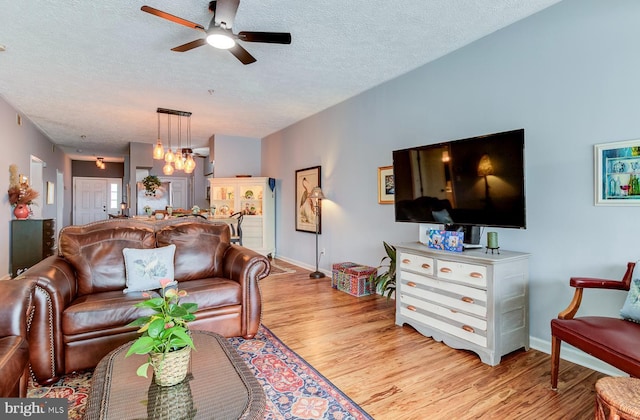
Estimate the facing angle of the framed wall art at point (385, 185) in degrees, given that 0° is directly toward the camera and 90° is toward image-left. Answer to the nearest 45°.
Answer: approximately 45°

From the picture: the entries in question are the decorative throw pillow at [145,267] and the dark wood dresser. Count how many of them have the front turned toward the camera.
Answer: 1

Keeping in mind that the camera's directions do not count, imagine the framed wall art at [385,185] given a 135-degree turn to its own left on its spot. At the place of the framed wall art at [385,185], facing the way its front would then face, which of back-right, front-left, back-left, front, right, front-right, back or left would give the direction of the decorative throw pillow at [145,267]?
back-right

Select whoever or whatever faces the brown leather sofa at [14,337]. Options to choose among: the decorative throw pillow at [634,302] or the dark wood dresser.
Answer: the decorative throw pillow

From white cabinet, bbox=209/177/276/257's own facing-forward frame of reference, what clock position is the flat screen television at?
The flat screen television is roughly at 10 o'clock from the white cabinet.

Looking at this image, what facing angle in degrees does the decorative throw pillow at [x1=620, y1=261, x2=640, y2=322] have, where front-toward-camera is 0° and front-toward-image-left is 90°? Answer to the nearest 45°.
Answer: approximately 45°

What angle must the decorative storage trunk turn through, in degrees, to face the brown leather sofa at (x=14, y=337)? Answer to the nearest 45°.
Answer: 0° — it already faces it

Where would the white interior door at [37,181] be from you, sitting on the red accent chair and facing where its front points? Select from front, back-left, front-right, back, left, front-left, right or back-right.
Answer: front-right

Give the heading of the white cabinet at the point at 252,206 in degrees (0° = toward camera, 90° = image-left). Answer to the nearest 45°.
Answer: approximately 45°

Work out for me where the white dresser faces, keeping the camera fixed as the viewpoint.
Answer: facing the viewer and to the left of the viewer

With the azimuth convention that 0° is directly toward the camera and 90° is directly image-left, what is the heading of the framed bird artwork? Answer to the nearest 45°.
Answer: approximately 45°

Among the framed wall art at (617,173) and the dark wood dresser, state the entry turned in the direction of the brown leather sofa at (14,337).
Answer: the framed wall art

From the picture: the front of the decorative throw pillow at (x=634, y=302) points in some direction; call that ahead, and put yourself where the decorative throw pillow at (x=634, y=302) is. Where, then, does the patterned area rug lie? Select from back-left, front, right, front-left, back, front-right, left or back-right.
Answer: front

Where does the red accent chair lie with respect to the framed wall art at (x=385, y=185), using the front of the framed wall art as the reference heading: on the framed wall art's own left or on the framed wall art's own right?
on the framed wall art's own left

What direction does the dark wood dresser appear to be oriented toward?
to the viewer's right

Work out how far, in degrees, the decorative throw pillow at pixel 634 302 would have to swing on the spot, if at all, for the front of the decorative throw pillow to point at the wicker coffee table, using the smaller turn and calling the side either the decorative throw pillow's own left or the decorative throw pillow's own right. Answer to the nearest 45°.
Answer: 0° — it already faces it
